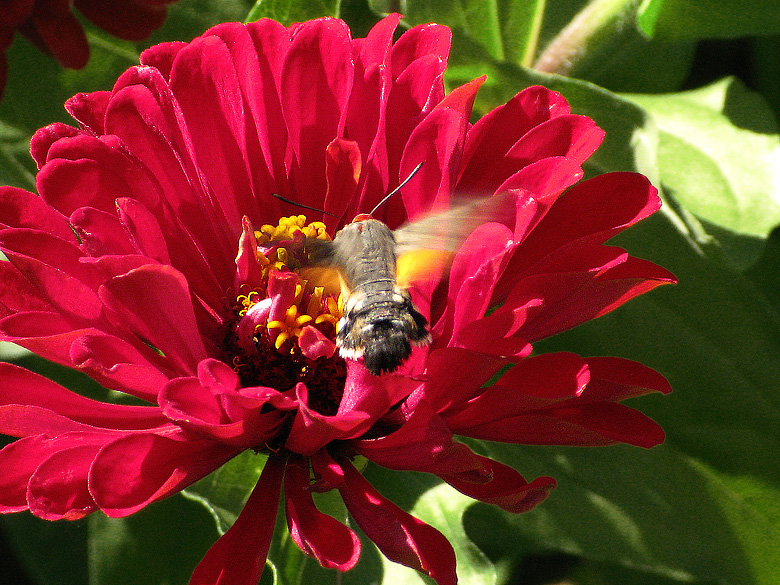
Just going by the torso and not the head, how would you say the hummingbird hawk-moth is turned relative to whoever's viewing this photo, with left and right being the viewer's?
facing away from the viewer

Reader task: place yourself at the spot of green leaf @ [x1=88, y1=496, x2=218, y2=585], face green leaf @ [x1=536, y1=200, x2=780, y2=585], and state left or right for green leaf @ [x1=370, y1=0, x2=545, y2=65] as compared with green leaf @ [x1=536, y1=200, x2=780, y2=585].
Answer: left
